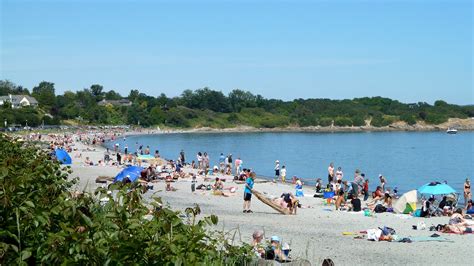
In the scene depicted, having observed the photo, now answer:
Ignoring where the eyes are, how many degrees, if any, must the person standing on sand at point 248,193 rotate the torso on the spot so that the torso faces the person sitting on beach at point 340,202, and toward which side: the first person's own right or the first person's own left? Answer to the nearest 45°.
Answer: approximately 45° to the first person's own left

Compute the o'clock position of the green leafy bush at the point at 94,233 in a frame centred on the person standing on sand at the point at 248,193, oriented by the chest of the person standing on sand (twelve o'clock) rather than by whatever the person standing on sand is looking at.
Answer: The green leafy bush is roughly at 3 o'clock from the person standing on sand.
